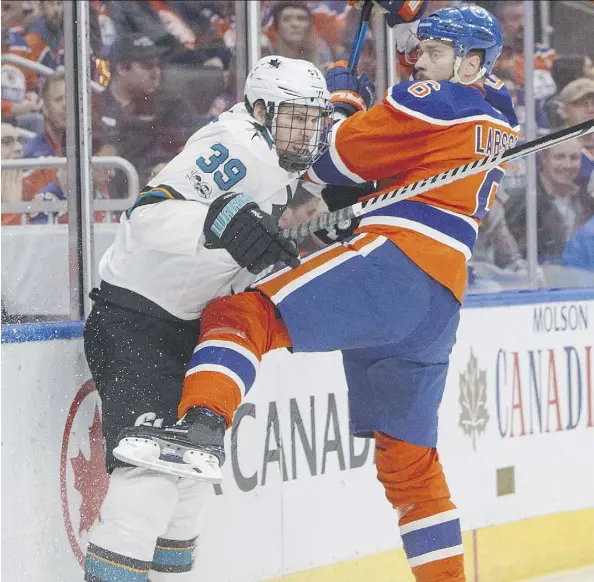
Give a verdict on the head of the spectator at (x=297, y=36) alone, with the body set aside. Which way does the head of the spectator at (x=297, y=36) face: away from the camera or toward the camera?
toward the camera

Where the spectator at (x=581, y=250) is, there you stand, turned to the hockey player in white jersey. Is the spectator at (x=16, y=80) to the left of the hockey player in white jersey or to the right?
right

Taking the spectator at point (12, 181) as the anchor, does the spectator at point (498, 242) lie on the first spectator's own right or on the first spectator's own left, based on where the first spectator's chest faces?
on the first spectator's own left

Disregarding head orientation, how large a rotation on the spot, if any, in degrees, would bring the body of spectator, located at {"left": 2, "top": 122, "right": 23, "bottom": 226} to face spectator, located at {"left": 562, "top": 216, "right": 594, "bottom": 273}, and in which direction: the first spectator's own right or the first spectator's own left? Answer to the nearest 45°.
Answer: approximately 45° to the first spectator's own left

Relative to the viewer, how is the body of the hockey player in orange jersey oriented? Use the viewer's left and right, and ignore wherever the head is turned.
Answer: facing away from the viewer and to the left of the viewer

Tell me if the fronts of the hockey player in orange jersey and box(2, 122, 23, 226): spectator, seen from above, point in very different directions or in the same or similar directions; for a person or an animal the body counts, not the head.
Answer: very different directions

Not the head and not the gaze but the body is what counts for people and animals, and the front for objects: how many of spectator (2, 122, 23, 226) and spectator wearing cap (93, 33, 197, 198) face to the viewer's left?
0

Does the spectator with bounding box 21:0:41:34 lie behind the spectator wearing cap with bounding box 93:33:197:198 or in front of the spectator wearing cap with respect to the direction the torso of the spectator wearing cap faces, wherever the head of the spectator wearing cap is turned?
behind

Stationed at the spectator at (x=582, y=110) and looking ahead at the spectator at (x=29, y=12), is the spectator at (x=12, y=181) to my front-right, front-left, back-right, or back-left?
front-left

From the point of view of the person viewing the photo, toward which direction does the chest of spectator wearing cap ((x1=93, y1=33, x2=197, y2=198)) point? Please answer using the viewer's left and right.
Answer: facing the viewer and to the right of the viewer

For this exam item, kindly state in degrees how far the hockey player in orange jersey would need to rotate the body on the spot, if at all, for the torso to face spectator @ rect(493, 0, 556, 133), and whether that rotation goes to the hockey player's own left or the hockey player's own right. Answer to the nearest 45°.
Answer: approximately 45° to the hockey player's own right

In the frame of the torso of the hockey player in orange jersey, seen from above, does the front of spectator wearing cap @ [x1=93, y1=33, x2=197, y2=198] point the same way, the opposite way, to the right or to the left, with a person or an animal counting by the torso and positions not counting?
the opposite way

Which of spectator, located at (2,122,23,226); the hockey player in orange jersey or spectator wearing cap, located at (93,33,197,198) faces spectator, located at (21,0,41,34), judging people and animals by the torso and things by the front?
the hockey player in orange jersey

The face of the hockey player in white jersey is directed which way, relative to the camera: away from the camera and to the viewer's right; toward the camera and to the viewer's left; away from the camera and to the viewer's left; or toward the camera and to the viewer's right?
toward the camera and to the viewer's right
